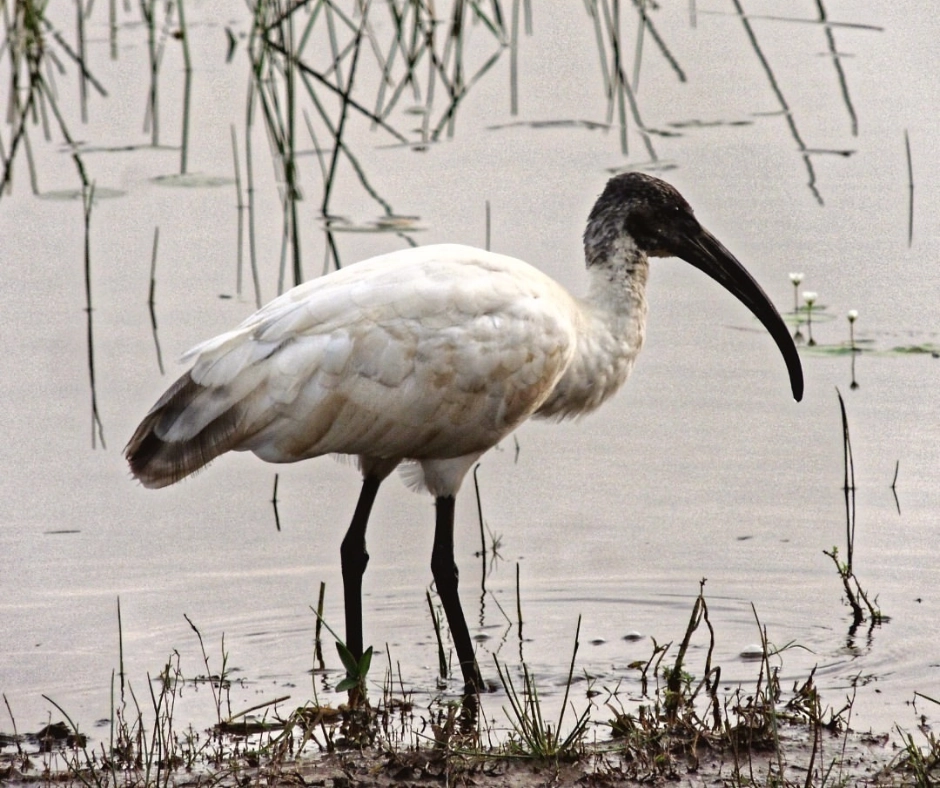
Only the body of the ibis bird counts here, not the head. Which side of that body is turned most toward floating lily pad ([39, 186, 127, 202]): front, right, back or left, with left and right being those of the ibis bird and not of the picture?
left

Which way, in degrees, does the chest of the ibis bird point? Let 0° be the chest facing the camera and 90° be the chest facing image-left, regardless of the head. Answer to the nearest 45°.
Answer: approximately 270°

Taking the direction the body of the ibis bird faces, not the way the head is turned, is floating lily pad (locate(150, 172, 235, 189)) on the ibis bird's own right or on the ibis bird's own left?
on the ibis bird's own left

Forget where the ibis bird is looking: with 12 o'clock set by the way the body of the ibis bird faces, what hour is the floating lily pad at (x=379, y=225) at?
The floating lily pad is roughly at 9 o'clock from the ibis bird.

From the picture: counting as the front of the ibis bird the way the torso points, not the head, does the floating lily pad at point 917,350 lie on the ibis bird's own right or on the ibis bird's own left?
on the ibis bird's own left
